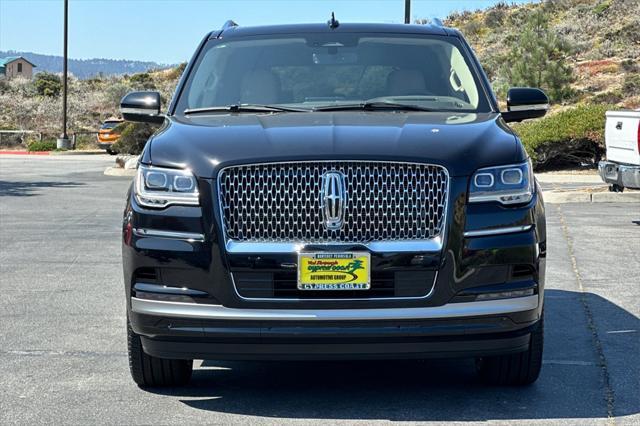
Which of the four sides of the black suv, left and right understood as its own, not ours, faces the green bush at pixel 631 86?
back

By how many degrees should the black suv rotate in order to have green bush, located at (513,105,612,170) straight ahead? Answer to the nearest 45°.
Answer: approximately 180°

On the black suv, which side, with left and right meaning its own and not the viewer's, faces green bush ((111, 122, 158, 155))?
back

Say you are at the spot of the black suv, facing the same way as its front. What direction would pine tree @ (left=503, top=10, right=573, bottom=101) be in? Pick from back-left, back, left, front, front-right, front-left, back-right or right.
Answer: back

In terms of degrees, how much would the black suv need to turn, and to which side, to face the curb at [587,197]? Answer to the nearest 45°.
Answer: approximately 180°

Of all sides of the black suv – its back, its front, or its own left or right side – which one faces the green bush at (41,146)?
back

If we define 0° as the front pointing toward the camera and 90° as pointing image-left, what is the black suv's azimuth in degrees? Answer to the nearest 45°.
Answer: approximately 0°
